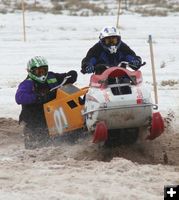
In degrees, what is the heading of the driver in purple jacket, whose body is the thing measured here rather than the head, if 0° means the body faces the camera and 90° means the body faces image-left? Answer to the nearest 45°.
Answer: approximately 315°
